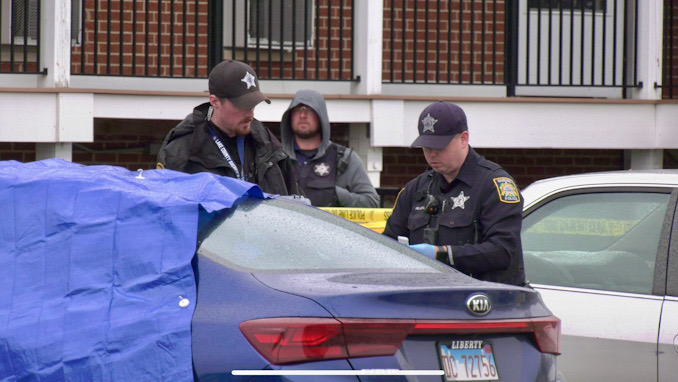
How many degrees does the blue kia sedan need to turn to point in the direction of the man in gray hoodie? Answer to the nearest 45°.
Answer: approximately 45° to its right

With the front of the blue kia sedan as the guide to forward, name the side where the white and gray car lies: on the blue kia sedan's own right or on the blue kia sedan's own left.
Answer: on the blue kia sedan's own right

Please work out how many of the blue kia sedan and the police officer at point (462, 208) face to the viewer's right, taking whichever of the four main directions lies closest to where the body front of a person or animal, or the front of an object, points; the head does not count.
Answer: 0

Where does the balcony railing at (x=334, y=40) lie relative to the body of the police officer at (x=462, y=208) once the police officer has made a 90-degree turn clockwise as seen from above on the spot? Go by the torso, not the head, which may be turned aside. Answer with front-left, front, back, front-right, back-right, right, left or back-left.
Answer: front-right

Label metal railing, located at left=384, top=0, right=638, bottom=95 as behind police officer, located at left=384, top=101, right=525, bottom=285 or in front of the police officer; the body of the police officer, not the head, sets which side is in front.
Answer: behind

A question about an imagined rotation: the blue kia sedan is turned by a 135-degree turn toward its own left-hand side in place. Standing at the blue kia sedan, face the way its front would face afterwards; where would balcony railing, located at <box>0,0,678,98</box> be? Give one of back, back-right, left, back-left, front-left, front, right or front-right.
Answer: back

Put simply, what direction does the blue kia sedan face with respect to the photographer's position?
facing away from the viewer and to the left of the viewer

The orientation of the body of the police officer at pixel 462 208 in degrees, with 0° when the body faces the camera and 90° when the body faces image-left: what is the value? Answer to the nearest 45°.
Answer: approximately 45°
